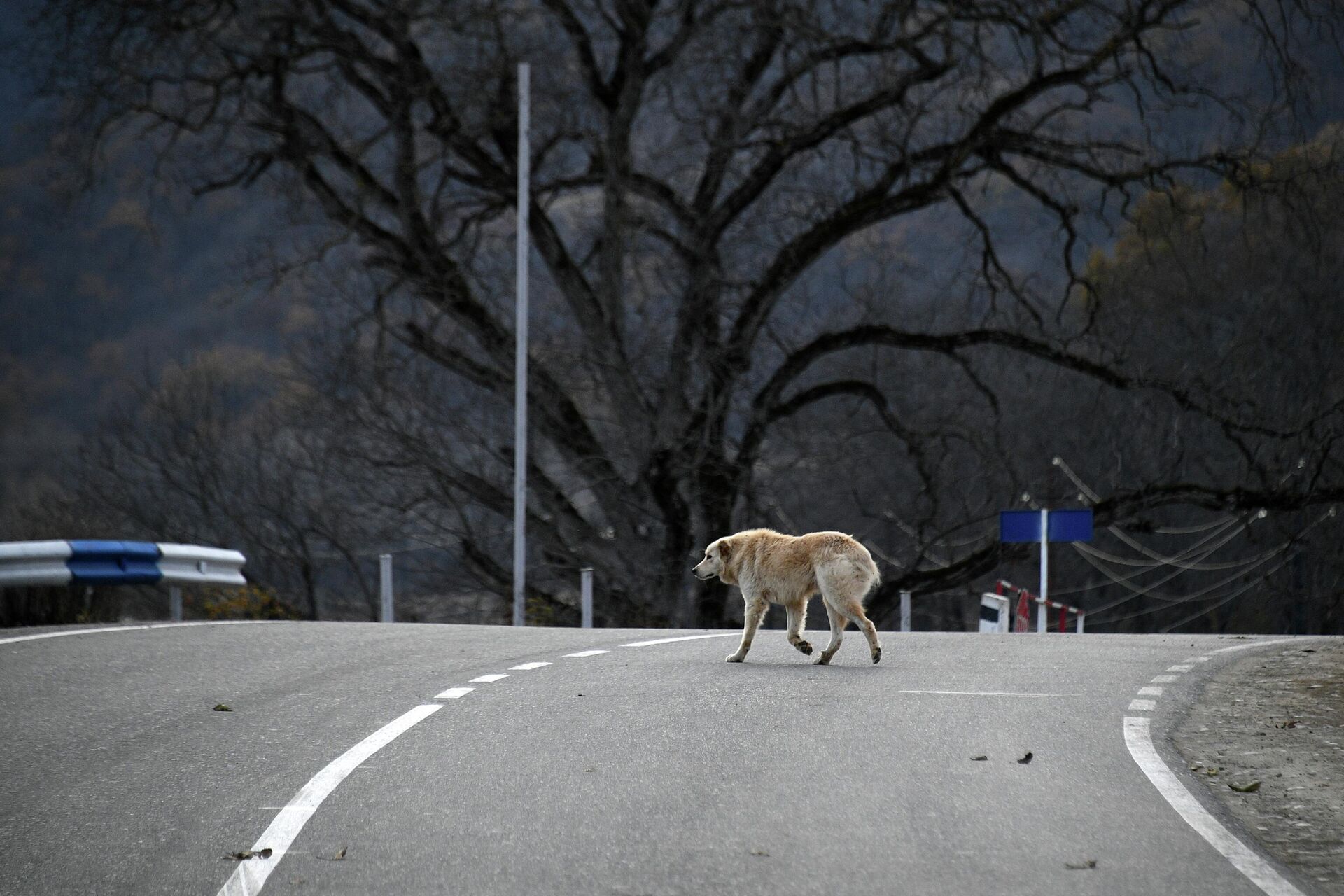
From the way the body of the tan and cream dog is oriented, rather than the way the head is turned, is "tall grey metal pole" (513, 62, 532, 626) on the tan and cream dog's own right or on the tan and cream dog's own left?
on the tan and cream dog's own right

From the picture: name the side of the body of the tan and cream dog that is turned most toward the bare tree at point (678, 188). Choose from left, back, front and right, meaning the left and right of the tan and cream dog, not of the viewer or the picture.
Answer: right

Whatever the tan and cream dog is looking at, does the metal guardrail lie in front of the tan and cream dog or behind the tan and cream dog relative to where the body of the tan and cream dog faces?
in front

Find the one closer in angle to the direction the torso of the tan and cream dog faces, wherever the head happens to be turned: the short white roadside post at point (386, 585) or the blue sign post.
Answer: the short white roadside post

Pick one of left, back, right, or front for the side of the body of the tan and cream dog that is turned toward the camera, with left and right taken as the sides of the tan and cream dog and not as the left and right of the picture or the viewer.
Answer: left

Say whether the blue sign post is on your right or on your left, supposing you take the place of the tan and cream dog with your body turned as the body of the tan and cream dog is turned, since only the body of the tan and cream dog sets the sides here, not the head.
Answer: on your right

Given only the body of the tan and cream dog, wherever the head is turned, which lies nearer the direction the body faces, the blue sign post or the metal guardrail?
the metal guardrail
